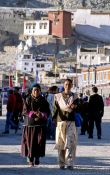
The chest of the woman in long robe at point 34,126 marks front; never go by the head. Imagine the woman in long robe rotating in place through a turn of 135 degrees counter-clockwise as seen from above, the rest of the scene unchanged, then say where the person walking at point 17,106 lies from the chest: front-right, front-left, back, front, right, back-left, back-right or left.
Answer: front-left

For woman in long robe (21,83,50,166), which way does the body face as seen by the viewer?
toward the camera

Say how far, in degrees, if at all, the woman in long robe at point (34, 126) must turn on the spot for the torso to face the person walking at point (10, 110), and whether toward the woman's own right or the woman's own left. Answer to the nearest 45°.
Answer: approximately 180°

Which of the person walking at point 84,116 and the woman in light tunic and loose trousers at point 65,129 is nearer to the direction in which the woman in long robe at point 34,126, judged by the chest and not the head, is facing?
the woman in light tunic and loose trousers
